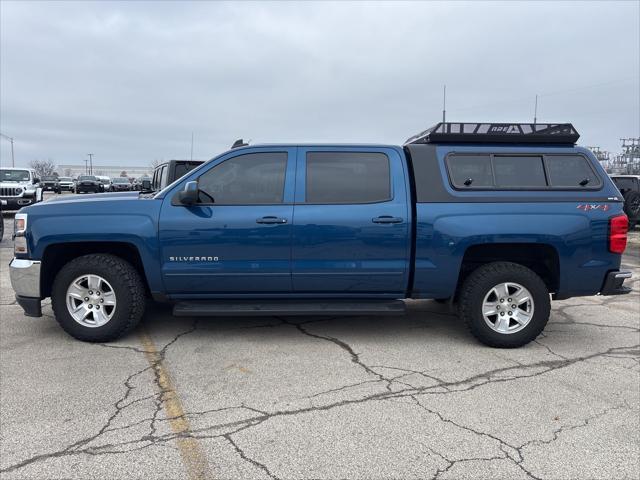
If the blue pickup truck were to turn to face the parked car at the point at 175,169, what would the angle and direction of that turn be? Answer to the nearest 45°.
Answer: approximately 45° to its right

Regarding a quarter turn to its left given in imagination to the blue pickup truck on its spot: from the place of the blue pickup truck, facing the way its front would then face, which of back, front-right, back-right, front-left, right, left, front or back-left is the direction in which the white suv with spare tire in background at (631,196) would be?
back-left

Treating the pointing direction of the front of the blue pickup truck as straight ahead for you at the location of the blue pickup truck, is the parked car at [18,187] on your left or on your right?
on your right

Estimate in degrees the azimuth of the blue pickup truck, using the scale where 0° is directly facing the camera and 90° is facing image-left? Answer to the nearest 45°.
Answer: approximately 90°

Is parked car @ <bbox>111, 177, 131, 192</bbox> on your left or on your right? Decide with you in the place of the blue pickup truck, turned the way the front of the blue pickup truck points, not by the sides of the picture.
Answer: on your right
